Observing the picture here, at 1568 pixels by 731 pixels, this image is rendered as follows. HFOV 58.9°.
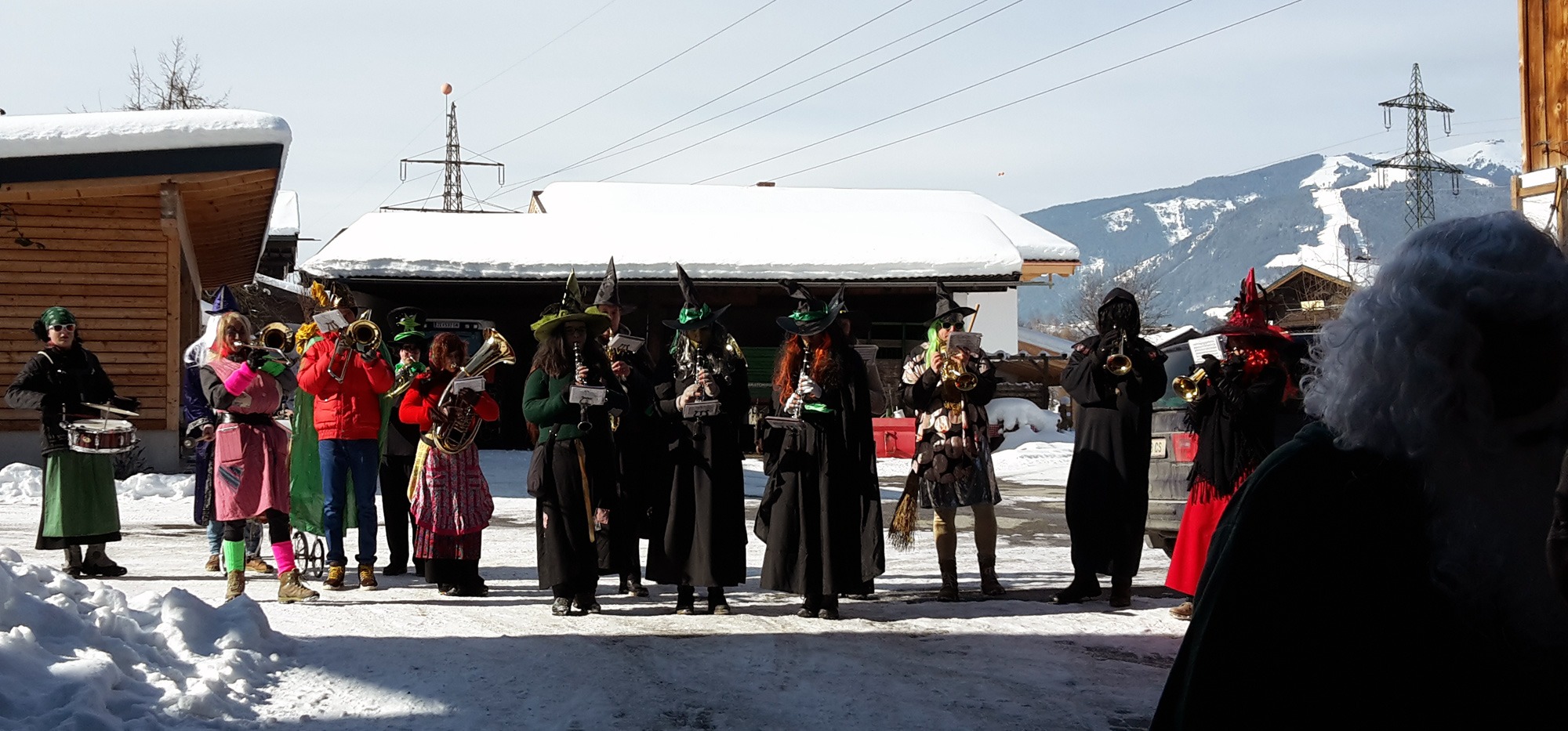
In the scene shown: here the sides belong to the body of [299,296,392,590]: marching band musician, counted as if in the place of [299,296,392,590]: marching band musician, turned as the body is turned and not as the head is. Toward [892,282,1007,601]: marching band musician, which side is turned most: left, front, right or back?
left

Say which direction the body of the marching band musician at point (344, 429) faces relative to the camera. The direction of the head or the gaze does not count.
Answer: toward the camera

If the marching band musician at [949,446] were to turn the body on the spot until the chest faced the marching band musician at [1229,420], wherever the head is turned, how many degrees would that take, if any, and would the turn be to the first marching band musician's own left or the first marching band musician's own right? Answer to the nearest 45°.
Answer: approximately 45° to the first marching band musician's own left

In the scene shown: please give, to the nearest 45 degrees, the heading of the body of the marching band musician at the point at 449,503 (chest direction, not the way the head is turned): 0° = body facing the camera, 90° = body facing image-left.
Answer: approximately 315°

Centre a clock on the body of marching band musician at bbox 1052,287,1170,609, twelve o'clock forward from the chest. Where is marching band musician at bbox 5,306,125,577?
marching band musician at bbox 5,306,125,577 is roughly at 3 o'clock from marching band musician at bbox 1052,287,1170,609.

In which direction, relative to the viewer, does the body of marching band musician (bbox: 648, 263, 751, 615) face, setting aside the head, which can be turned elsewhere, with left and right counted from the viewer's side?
facing the viewer

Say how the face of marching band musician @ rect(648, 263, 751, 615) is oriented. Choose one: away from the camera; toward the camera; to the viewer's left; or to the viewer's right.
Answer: toward the camera

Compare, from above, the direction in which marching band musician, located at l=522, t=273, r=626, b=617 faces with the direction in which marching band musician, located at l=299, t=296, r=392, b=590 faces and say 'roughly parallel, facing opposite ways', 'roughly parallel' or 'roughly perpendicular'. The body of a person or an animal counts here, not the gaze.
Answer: roughly parallel

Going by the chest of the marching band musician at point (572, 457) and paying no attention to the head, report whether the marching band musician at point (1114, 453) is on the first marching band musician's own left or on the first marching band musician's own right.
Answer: on the first marching band musician's own left

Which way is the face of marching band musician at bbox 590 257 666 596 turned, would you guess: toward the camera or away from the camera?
toward the camera

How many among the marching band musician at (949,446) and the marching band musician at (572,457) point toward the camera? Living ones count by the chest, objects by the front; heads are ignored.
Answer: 2

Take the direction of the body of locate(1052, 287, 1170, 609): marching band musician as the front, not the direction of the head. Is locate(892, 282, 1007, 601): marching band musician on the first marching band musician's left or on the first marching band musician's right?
on the first marching band musician's right

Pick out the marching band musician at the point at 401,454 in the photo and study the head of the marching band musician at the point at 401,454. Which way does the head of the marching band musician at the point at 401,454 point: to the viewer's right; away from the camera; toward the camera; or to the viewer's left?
toward the camera

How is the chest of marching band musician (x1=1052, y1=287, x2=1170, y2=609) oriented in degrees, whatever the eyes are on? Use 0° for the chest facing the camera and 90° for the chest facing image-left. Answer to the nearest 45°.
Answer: approximately 0°

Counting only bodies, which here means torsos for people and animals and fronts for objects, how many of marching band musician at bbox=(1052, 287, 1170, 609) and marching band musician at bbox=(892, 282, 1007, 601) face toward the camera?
2

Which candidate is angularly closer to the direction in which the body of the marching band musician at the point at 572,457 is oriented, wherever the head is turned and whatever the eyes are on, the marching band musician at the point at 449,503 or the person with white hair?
the person with white hair

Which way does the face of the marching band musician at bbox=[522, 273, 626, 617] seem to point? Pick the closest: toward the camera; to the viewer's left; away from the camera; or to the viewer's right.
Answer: toward the camera
